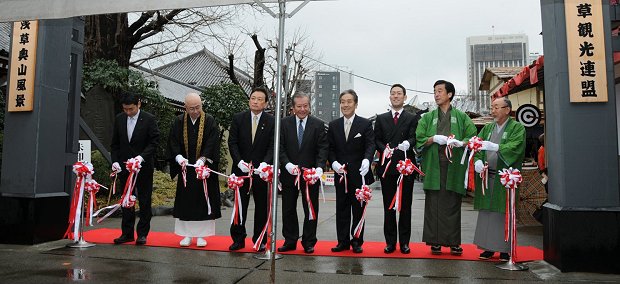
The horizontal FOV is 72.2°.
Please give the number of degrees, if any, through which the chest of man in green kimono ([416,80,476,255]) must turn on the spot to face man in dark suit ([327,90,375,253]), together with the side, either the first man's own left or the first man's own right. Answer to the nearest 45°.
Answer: approximately 90° to the first man's own right

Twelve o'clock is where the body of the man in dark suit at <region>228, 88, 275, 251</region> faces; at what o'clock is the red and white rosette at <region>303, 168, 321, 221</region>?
The red and white rosette is roughly at 10 o'clock from the man in dark suit.

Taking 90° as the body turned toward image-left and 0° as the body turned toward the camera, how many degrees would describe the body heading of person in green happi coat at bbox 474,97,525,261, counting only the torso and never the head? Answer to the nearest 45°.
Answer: approximately 45°

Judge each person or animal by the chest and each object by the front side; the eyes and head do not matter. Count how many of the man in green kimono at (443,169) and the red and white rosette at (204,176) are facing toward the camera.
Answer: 2

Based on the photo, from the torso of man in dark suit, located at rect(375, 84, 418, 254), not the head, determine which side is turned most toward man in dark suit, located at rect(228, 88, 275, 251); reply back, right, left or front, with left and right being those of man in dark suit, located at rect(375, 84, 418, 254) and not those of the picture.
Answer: right

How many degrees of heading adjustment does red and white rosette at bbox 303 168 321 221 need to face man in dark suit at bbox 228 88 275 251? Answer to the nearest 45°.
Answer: approximately 90° to its right

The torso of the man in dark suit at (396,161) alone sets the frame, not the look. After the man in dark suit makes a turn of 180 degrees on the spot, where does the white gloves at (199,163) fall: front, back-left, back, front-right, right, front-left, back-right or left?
left
